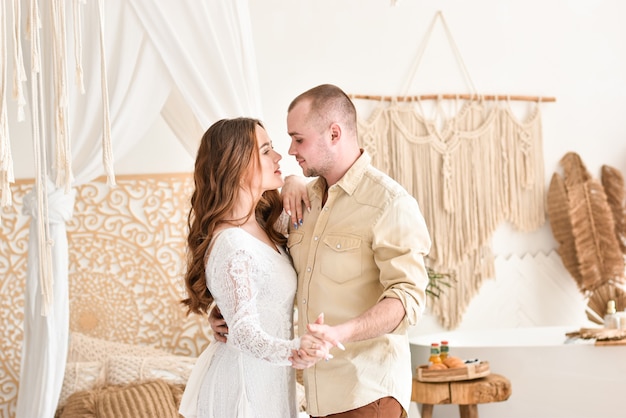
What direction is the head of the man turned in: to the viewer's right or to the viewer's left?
to the viewer's left

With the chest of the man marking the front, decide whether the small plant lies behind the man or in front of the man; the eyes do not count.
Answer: behind

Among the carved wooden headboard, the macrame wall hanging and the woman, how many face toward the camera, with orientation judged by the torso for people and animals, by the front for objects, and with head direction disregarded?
2

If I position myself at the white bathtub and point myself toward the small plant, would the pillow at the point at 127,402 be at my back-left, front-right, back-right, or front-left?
front-left

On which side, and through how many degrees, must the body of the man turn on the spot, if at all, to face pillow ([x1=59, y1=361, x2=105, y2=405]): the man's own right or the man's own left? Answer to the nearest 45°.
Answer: approximately 90° to the man's own right

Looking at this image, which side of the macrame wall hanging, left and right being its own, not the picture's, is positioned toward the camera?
front

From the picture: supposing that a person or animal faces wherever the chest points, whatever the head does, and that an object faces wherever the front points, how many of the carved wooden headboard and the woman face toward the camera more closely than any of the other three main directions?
1

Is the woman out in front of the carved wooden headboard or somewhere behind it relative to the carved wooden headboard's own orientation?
in front

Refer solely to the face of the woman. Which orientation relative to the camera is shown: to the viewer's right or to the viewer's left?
to the viewer's right

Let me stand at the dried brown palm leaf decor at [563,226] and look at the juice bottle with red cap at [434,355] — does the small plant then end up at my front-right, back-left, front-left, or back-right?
front-right

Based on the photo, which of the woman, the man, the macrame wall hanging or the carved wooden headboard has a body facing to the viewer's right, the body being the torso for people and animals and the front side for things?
the woman

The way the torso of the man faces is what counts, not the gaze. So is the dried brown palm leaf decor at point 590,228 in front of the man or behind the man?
behind

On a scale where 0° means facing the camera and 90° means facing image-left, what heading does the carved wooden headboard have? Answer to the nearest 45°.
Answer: approximately 0°

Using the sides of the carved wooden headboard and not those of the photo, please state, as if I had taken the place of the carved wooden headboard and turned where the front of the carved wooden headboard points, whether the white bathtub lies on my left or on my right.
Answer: on my left
